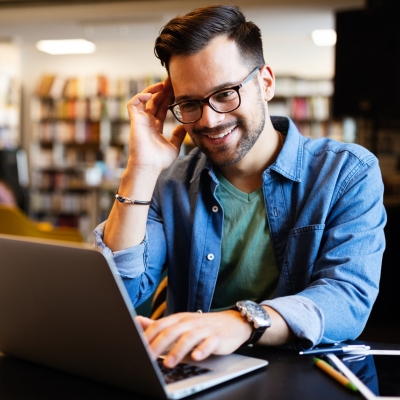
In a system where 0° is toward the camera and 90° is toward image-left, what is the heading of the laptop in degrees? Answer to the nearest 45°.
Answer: approximately 225°

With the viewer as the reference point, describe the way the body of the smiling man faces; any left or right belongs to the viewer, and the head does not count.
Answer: facing the viewer and to the left of the viewer

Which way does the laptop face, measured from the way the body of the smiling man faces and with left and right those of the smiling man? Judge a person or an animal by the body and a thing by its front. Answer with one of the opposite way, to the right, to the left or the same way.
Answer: the opposite way

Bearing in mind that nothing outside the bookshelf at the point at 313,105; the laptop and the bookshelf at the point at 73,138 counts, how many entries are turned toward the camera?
2

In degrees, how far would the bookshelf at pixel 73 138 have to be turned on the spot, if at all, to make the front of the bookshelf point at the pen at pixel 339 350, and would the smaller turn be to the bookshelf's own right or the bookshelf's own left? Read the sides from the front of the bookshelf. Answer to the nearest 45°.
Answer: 0° — it already faces it

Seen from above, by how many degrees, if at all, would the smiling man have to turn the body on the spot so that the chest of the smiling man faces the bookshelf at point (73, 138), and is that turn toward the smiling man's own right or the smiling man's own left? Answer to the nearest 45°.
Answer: approximately 135° to the smiling man's own right

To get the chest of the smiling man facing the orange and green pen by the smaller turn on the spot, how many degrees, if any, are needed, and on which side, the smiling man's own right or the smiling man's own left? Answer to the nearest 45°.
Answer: approximately 45° to the smiling man's own left

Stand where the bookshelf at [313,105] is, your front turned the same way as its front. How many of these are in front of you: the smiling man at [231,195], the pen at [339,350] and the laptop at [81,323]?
3

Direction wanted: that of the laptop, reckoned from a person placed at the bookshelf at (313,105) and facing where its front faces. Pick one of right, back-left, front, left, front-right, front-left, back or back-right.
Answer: front

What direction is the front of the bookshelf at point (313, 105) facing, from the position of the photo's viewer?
facing the viewer

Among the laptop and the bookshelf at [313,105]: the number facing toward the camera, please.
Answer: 1

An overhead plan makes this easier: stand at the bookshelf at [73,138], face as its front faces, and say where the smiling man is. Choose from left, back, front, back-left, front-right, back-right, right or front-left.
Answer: front

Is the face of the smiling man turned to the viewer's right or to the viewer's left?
to the viewer's left
